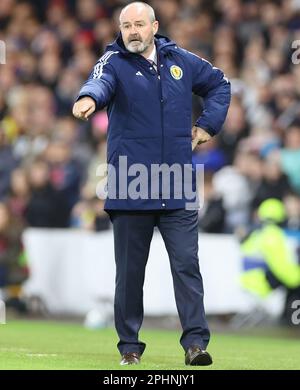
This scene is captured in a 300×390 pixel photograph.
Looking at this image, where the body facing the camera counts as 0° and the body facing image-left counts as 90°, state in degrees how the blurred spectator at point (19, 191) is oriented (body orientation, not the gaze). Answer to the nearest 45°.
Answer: approximately 0°

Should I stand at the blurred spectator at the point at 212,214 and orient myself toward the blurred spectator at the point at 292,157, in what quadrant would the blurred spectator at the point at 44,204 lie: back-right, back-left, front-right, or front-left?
back-left

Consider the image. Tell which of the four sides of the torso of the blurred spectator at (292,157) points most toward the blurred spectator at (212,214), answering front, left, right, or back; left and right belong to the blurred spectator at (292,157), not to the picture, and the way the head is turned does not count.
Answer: right

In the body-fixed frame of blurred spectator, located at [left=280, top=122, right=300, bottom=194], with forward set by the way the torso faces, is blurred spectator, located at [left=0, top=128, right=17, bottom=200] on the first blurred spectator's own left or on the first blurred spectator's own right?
on the first blurred spectator's own right

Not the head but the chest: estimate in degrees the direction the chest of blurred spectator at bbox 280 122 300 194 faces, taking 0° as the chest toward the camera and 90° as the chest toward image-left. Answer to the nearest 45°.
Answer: approximately 0°

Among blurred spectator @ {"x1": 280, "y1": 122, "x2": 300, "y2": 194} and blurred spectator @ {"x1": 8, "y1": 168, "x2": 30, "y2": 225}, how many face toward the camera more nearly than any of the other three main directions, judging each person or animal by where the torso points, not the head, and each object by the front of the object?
2

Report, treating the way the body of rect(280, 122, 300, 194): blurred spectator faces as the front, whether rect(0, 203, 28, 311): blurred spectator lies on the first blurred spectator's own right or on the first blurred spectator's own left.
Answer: on the first blurred spectator's own right
